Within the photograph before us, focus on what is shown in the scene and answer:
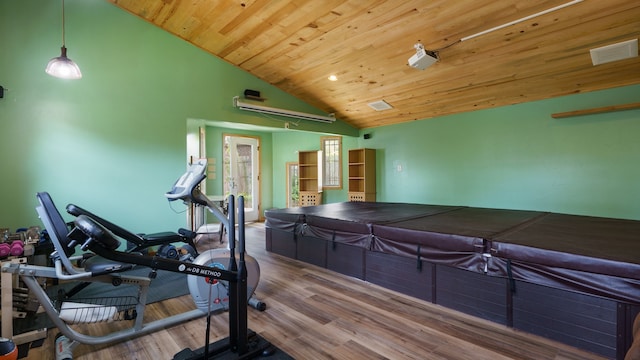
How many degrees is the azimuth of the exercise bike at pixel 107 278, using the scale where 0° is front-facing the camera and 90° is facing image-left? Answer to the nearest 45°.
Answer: approximately 270°

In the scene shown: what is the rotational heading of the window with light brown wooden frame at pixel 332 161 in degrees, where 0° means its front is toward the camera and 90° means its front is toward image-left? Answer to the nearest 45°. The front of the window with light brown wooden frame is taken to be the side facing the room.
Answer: approximately 0°

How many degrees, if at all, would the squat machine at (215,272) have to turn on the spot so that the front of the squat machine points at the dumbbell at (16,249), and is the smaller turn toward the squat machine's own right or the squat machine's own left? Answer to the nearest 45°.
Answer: approximately 135° to the squat machine's own left

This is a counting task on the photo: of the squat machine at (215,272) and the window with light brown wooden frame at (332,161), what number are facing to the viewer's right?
1

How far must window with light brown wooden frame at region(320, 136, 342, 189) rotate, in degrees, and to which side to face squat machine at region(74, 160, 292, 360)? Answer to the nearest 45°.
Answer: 0° — it already faces it

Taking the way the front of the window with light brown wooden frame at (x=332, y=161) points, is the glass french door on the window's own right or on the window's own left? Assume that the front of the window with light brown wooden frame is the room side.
on the window's own right

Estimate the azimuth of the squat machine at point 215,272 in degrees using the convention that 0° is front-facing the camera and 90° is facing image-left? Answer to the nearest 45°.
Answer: approximately 270°

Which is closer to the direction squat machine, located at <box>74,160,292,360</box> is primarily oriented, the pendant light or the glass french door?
the glass french door

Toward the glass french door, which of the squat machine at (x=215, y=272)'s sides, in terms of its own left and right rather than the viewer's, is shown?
left

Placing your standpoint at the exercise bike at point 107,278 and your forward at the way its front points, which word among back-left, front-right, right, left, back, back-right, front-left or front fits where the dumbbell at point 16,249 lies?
back-left
